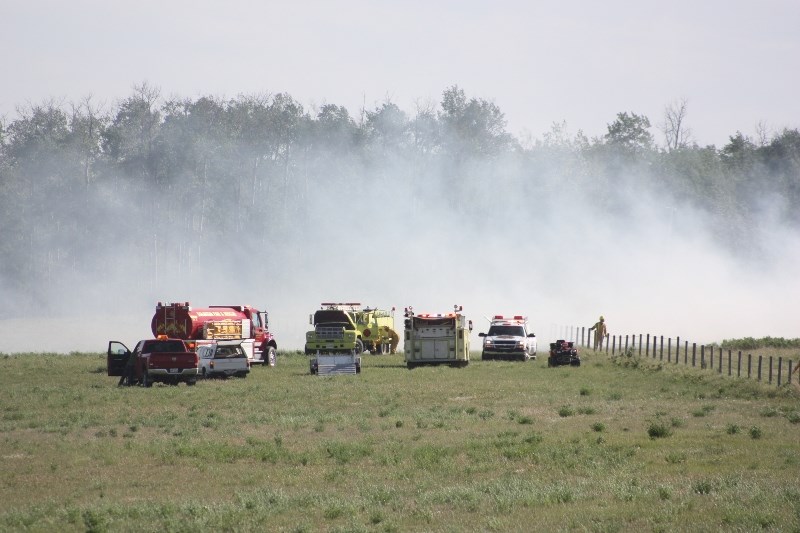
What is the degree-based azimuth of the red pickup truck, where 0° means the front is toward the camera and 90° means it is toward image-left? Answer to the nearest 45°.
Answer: approximately 180°
